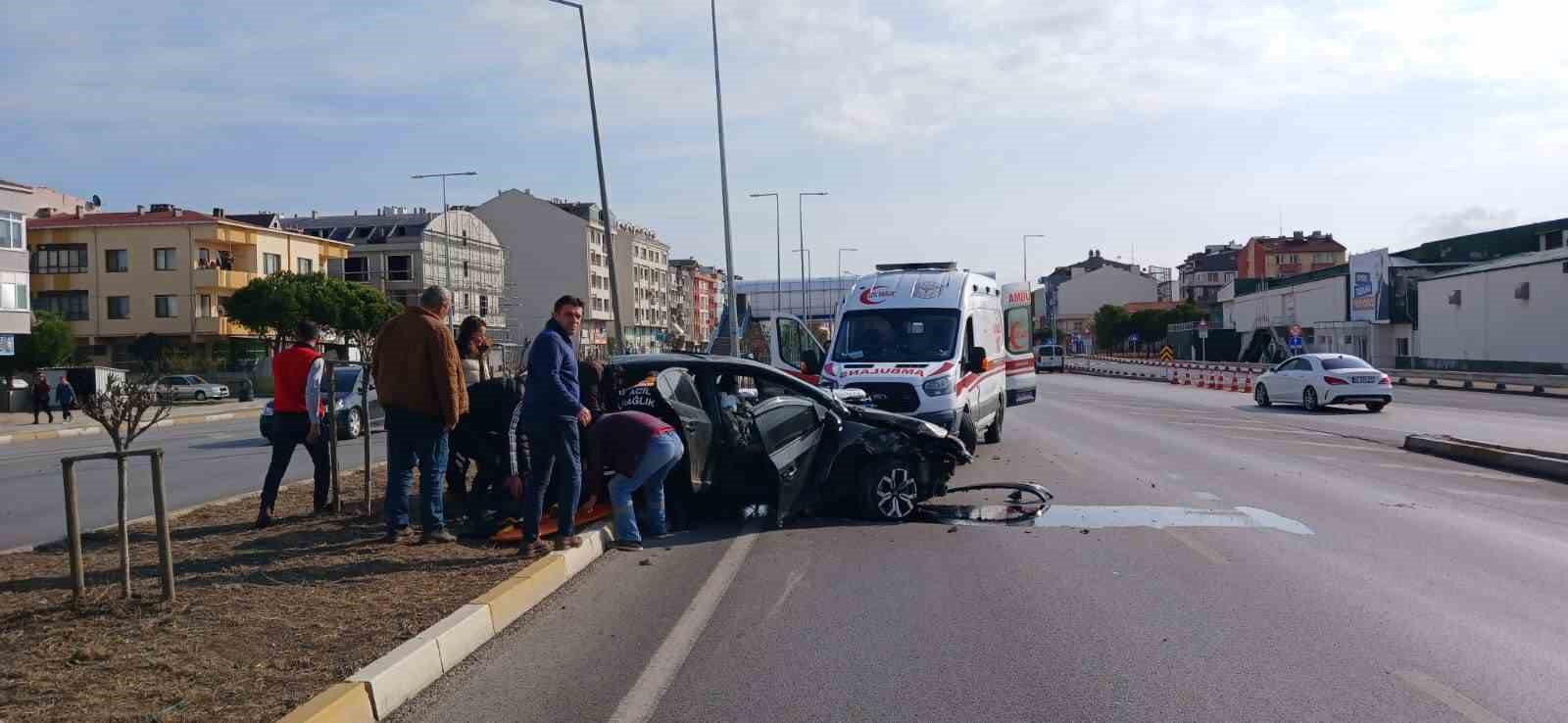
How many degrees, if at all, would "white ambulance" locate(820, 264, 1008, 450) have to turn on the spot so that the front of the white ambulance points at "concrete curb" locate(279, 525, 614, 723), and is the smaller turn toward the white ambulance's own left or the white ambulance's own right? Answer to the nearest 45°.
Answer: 0° — it already faces it

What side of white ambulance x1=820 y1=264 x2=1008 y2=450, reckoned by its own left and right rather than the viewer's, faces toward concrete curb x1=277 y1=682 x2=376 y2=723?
front

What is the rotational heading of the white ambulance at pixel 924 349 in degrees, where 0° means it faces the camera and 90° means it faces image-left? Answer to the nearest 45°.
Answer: approximately 0°

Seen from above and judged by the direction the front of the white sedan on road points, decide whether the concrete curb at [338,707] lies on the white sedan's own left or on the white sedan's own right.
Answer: on the white sedan's own left

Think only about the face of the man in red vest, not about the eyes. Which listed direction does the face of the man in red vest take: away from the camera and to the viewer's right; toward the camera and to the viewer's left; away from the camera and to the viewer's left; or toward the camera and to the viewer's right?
away from the camera and to the viewer's right

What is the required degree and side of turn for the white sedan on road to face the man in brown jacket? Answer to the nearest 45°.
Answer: approximately 135° to its left

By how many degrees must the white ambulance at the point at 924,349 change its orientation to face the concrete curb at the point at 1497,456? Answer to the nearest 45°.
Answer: approximately 90° to its left

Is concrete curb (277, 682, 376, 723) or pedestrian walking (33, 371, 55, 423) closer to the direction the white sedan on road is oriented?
the pedestrian walking

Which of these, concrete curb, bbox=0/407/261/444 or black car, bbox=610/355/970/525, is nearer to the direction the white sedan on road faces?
the concrete curb

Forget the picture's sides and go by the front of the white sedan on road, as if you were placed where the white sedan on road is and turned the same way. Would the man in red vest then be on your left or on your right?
on your left

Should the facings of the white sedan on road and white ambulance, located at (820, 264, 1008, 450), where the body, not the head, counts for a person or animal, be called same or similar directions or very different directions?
very different directions
